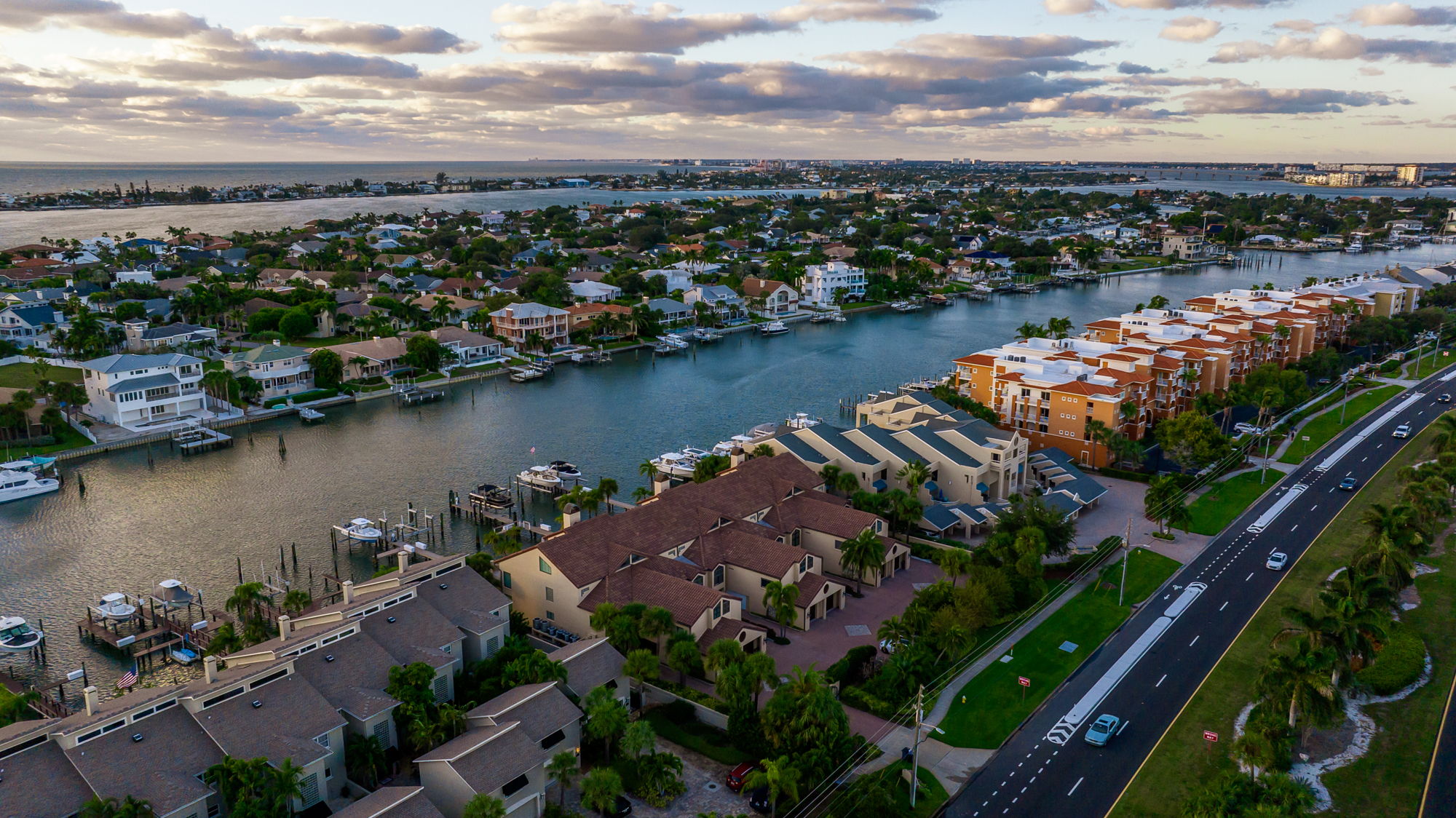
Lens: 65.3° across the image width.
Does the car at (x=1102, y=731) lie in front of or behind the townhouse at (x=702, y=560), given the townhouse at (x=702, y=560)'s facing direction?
in front

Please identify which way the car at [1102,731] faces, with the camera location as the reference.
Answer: facing the viewer and to the left of the viewer

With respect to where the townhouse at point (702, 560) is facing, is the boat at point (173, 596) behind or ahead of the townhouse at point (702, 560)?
behind

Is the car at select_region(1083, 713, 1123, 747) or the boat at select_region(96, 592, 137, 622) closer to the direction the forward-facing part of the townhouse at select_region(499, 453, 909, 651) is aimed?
the car

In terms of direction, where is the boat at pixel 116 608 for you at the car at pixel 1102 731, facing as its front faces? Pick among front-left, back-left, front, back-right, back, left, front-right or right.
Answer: front-right

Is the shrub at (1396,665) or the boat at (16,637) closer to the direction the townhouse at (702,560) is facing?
the shrub

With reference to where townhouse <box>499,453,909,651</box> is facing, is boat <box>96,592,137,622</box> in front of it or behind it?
behind

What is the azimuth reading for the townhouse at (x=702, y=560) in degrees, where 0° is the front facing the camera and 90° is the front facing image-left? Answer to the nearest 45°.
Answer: approximately 315°

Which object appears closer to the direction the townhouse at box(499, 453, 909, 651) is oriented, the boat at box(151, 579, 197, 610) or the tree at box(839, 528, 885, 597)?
the tree

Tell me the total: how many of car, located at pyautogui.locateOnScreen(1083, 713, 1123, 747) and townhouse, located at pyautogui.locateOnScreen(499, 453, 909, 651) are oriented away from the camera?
0

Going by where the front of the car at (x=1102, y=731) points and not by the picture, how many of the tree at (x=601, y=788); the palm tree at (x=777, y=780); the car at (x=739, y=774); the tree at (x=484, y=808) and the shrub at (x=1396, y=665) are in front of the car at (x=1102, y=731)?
4

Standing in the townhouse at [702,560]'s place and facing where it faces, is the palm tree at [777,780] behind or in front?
in front
